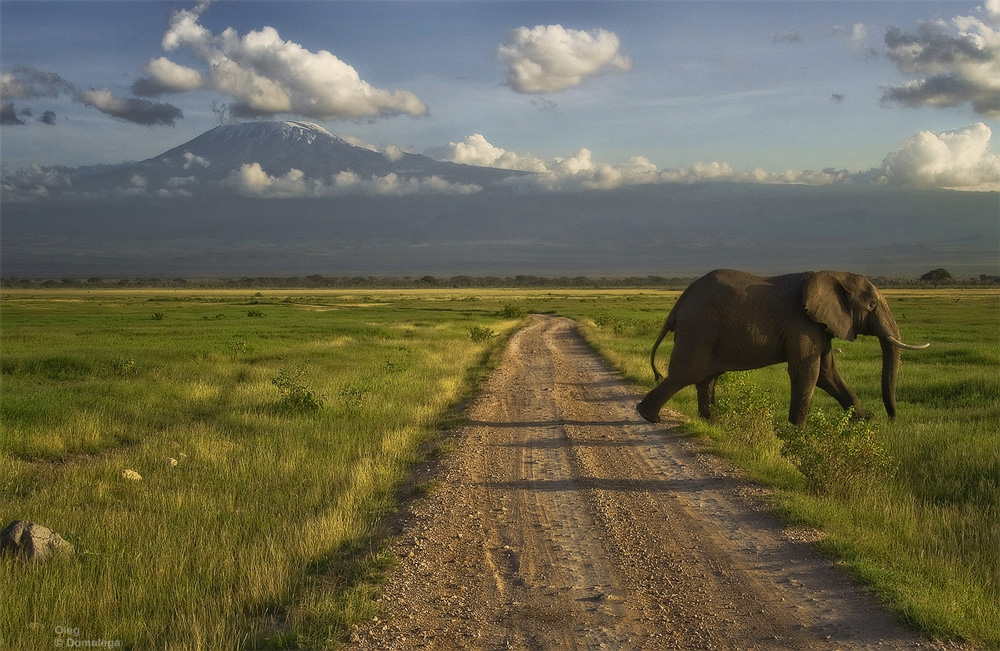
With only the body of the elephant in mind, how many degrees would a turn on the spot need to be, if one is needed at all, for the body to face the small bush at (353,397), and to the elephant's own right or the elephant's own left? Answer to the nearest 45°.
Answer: approximately 180°

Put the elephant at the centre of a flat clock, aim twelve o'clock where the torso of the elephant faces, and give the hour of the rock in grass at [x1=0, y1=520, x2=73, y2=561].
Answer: The rock in grass is roughly at 4 o'clock from the elephant.

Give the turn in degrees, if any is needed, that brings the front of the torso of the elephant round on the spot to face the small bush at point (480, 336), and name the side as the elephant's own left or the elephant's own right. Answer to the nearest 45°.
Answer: approximately 135° to the elephant's own left

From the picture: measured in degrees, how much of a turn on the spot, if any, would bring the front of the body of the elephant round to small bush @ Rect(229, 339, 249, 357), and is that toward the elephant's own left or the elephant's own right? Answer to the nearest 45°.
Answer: approximately 135° to the elephant's own left

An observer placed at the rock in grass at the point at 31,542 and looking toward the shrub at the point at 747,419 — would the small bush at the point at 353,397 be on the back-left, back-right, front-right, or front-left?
front-left

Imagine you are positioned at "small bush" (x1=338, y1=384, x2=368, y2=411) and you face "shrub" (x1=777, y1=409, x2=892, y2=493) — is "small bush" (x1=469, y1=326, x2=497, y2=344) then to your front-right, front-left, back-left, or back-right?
back-left

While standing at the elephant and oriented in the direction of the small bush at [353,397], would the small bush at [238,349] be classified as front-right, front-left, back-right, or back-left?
front-right

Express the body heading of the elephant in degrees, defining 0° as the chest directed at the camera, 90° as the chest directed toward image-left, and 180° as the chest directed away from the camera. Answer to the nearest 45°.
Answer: approximately 270°
